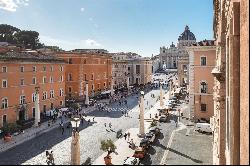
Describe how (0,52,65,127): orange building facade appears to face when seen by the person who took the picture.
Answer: facing the viewer and to the right of the viewer

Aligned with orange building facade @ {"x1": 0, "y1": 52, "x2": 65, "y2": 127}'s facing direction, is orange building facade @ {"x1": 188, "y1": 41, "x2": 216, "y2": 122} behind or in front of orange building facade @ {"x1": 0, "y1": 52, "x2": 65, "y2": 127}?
in front

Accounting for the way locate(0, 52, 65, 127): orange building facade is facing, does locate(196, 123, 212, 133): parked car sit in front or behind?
in front
